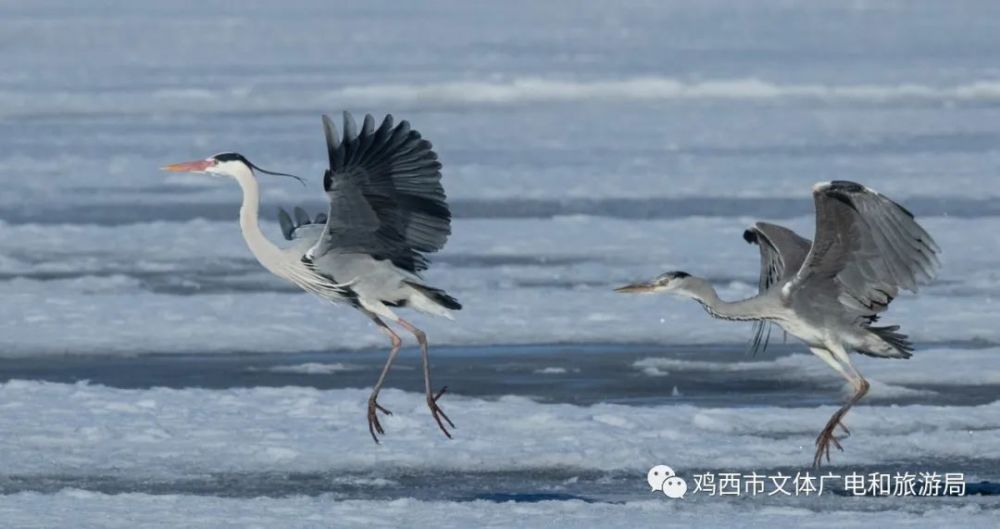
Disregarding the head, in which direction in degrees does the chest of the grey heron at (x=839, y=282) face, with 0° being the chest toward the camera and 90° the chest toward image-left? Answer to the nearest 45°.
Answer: approximately 90°

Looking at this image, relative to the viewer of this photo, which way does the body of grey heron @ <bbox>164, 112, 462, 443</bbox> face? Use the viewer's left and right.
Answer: facing to the left of the viewer

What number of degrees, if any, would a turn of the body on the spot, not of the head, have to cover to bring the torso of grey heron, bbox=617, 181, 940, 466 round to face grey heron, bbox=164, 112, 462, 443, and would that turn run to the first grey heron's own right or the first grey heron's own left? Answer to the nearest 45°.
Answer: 0° — it already faces it

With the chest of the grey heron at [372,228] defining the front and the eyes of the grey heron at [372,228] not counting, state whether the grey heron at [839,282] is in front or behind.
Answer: behind

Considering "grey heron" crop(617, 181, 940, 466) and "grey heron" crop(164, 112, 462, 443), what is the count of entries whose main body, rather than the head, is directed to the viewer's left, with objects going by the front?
2
